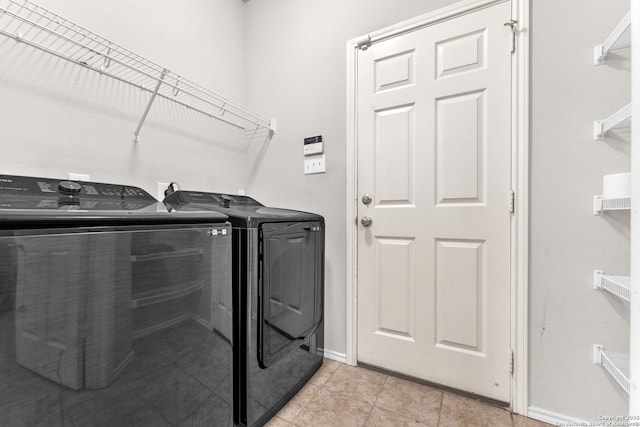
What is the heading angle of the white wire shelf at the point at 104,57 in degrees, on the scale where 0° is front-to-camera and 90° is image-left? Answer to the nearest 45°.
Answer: approximately 315°

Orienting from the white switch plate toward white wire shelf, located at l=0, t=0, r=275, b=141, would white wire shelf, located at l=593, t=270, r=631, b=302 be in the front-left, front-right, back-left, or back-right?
back-left

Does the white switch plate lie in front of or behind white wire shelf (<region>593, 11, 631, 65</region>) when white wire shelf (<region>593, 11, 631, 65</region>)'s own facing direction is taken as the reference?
in front

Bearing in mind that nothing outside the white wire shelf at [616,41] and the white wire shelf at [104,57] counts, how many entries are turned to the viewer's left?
1

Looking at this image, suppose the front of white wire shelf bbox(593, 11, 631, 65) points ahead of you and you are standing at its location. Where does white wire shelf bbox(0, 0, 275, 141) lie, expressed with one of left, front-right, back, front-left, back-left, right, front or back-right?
front-left

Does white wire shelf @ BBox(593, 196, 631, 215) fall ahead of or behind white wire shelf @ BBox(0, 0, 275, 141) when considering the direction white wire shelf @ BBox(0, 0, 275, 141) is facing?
ahead

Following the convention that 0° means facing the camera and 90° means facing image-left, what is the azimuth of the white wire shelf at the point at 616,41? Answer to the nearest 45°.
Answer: approximately 90°
